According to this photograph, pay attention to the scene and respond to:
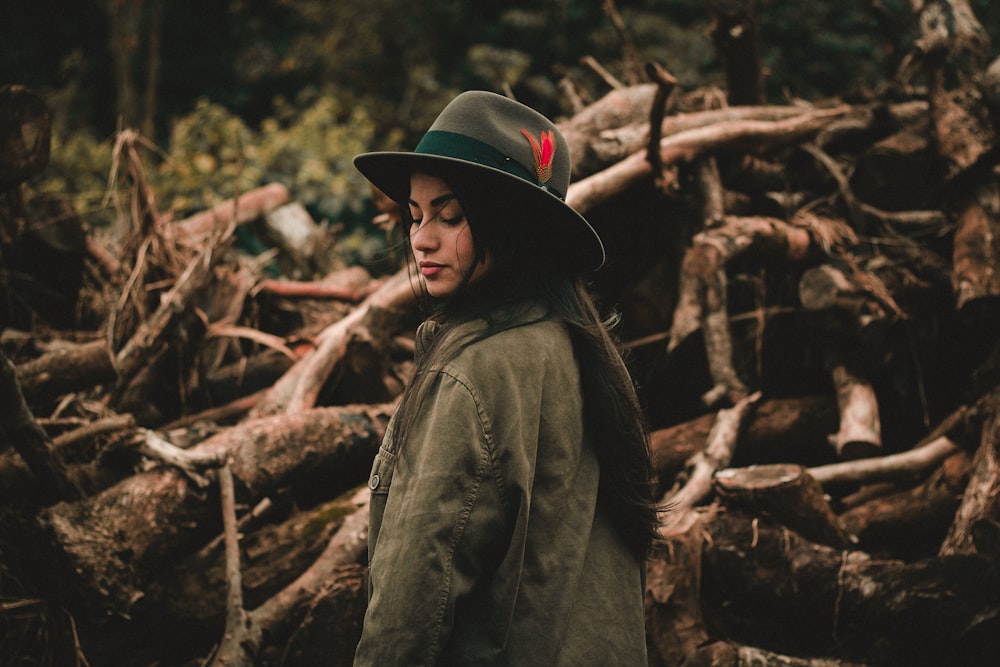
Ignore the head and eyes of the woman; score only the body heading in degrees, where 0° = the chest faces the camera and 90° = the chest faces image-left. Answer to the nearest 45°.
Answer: approximately 90°

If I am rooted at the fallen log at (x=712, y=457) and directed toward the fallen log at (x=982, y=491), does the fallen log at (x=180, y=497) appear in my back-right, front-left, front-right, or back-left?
back-right

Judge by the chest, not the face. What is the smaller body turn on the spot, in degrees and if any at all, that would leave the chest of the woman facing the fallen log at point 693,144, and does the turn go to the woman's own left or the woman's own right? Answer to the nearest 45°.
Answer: approximately 90° to the woman's own right

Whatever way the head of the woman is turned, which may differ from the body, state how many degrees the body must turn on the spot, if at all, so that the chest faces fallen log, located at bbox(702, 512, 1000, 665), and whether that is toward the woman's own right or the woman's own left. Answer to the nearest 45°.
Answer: approximately 135° to the woman's own right
